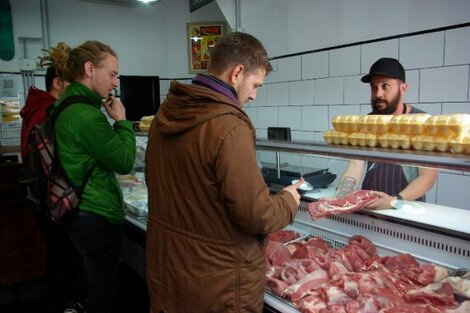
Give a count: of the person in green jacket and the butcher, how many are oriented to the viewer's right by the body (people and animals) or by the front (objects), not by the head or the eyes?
1

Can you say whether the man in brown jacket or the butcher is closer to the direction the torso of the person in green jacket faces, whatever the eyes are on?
the butcher

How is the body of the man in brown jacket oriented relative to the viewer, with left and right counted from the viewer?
facing away from the viewer and to the right of the viewer

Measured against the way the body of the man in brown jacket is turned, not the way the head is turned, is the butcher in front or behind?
in front

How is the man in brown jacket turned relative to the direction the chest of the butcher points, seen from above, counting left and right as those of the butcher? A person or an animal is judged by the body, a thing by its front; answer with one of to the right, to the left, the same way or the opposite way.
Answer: the opposite way

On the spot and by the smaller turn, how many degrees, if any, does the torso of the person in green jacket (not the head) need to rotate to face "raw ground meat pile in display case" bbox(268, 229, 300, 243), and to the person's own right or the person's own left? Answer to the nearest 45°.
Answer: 0° — they already face it

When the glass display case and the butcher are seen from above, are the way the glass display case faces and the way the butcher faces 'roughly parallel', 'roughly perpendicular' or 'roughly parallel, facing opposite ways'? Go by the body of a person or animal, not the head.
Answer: roughly parallel

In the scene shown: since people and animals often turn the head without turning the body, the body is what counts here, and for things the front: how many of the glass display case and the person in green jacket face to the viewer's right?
1

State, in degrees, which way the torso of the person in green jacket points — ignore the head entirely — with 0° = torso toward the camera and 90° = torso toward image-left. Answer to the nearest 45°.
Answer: approximately 270°

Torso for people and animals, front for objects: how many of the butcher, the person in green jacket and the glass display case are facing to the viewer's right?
1

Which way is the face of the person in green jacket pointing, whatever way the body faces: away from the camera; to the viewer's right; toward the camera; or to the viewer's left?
to the viewer's right

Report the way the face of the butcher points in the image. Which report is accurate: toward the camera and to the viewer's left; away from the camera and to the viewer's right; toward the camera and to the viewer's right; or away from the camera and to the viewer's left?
toward the camera and to the viewer's left

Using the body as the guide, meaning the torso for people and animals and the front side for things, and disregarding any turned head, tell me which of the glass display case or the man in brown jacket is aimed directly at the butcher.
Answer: the man in brown jacket

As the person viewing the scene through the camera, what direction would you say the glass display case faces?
facing the viewer and to the left of the viewer

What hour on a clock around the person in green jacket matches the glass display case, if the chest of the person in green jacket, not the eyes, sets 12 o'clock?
The glass display case is roughly at 1 o'clock from the person in green jacket.

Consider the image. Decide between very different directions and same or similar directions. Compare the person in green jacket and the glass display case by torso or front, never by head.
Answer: very different directions

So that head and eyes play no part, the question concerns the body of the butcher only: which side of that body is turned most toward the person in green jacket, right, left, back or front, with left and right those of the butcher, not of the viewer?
front

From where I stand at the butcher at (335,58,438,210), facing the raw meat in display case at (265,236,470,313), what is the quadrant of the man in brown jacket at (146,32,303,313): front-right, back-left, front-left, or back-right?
front-right
